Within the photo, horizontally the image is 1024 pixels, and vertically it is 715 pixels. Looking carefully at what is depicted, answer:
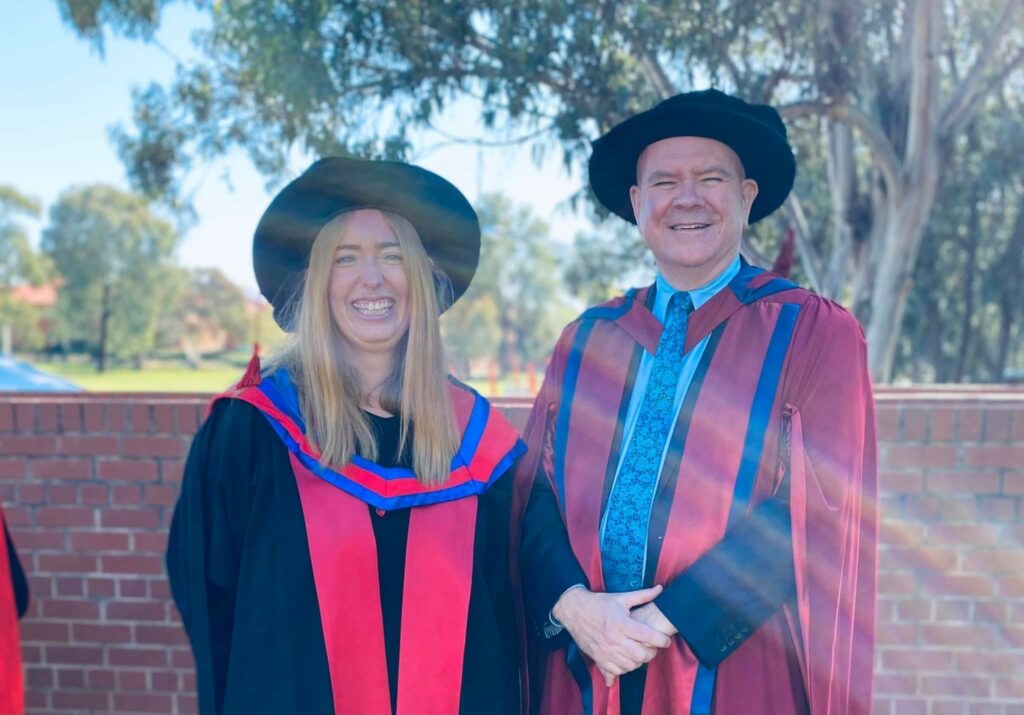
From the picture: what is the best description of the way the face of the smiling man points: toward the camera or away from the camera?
toward the camera

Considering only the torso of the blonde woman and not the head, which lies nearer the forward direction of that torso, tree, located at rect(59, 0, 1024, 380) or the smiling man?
the smiling man

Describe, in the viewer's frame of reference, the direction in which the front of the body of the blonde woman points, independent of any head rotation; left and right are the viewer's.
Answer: facing the viewer

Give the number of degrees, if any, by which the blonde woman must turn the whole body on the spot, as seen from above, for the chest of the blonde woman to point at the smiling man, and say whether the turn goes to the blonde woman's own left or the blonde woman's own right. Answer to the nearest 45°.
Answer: approximately 90° to the blonde woman's own left

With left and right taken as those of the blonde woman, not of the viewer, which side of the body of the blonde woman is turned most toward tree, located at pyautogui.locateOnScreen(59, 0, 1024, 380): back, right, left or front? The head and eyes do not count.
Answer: back
